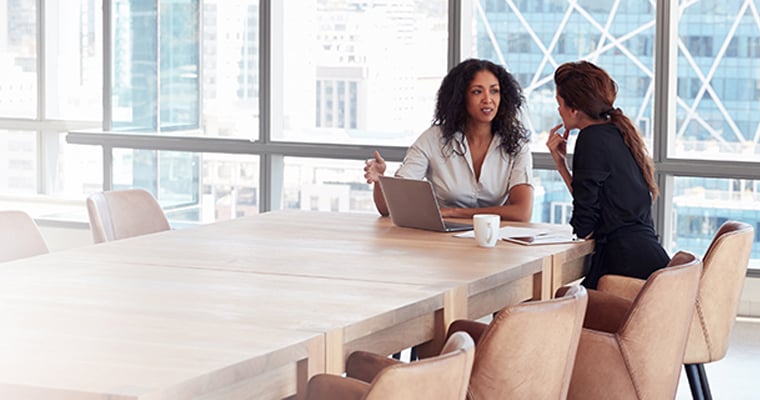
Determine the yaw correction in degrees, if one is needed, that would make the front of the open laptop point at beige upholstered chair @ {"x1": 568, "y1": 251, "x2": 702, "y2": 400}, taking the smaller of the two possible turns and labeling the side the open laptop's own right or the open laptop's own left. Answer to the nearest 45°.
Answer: approximately 90° to the open laptop's own right

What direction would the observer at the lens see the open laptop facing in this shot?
facing away from the viewer and to the right of the viewer

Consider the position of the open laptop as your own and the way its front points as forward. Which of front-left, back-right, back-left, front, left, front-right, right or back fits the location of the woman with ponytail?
front-right

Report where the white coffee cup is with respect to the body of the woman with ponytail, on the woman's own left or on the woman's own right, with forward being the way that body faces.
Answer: on the woman's own left

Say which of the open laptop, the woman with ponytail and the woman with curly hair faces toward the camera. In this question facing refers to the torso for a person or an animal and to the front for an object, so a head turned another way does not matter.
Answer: the woman with curly hair

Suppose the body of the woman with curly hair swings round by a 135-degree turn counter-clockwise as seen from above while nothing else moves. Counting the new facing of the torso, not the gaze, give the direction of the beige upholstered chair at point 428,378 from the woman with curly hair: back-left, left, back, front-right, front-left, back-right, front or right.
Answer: back-right

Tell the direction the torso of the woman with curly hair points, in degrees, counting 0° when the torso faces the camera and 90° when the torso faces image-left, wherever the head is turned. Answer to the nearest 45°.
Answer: approximately 0°

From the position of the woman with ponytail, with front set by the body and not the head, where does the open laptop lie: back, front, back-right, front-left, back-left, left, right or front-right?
front-left

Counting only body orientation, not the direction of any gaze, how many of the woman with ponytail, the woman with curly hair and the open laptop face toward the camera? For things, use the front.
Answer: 1

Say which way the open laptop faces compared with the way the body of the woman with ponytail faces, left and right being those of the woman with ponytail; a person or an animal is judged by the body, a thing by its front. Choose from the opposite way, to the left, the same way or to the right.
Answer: to the right

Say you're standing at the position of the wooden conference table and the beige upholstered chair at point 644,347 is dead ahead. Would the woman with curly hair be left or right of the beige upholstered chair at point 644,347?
left

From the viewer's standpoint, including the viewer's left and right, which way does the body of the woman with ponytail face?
facing away from the viewer and to the left of the viewer
